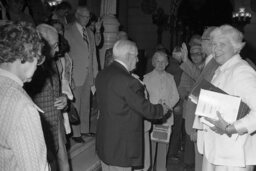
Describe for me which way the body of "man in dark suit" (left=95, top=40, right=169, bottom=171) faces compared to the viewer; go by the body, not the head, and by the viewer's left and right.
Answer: facing away from the viewer and to the right of the viewer

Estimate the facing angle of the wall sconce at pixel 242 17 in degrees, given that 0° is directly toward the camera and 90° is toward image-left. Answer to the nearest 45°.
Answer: approximately 0°

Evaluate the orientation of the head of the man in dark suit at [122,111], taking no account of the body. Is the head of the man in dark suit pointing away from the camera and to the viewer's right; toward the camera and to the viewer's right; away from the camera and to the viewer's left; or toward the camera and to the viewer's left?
away from the camera and to the viewer's right

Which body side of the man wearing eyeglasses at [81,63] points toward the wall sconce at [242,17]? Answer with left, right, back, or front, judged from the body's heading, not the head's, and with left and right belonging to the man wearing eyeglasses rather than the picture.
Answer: left

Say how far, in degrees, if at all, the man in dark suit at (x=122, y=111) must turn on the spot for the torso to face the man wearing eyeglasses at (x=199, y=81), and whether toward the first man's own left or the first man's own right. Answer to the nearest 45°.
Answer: approximately 45° to the first man's own right

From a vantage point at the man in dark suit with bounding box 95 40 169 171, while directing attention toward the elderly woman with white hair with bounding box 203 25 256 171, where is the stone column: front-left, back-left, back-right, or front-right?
back-left

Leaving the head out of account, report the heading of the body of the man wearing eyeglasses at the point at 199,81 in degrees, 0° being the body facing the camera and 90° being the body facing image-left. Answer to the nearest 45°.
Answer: approximately 45°

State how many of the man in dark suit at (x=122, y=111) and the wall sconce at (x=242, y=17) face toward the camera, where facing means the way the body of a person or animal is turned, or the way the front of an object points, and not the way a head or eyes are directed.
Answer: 1

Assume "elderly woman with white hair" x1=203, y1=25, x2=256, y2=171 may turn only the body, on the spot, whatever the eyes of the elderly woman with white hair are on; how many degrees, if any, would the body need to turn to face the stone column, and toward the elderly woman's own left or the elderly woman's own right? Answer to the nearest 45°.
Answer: approximately 90° to the elderly woman's own right

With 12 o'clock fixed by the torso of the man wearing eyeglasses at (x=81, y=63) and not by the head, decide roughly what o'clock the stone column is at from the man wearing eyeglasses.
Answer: The stone column is roughly at 8 o'clock from the man wearing eyeglasses.
